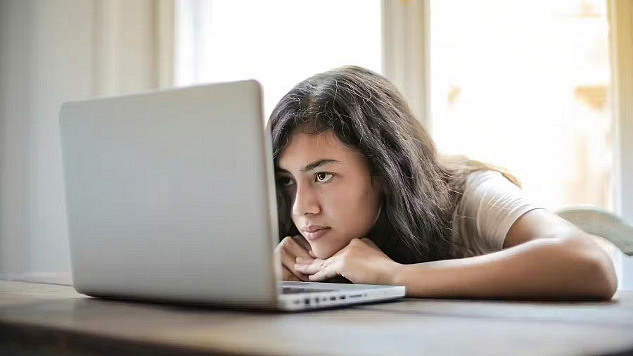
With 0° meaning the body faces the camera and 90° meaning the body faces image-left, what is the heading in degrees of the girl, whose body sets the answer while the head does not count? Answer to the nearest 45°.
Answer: approximately 45°

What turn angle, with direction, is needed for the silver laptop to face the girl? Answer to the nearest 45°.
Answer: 0° — it already faces them

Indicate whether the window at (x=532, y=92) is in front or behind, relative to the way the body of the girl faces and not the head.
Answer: behind

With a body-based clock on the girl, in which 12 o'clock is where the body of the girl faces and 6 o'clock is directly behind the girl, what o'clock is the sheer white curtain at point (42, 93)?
The sheer white curtain is roughly at 3 o'clock from the girl.

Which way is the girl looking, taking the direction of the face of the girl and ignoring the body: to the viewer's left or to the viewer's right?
to the viewer's left

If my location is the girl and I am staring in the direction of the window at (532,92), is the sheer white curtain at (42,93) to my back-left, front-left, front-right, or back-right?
front-left

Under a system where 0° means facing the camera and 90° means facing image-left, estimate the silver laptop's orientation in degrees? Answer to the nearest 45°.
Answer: approximately 225°

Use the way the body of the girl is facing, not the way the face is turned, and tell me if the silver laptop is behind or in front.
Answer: in front

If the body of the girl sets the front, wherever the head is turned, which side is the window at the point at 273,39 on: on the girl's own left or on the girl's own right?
on the girl's own right

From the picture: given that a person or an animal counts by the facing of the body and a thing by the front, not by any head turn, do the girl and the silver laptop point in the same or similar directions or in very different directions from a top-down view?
very different directions

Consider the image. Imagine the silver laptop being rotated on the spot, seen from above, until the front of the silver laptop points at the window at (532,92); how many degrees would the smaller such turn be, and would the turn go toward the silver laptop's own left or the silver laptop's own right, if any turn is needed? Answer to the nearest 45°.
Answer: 0° — it already faces it

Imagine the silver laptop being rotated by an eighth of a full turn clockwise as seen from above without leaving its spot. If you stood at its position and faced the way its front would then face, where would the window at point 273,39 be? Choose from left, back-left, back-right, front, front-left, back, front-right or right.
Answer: left
